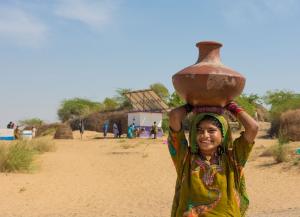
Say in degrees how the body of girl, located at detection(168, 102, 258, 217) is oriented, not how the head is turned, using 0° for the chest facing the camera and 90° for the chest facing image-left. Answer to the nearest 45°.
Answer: approximately 0°

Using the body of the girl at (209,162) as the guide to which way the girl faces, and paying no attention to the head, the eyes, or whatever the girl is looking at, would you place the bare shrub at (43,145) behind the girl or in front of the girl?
behind

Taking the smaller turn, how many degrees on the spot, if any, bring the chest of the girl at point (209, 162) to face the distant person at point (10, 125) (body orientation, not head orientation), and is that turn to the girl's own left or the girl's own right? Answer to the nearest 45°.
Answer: approximately 135° to the girl's own right

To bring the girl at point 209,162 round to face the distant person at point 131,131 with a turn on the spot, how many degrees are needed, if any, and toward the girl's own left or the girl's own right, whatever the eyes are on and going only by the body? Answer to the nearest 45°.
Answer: approximately 180°

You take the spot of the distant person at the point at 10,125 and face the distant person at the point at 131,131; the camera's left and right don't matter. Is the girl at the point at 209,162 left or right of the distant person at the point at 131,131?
right

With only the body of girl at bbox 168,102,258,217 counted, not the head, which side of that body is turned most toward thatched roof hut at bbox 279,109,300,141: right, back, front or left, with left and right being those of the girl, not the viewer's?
back
